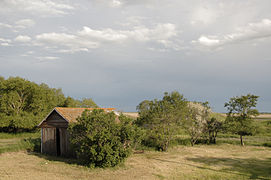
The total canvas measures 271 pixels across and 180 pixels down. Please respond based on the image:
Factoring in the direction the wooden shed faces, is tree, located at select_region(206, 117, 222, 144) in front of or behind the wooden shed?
behind

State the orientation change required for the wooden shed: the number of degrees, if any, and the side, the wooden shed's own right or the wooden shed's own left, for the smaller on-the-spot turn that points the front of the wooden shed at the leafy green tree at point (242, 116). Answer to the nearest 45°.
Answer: approximately 135° to the wooden shed's own left

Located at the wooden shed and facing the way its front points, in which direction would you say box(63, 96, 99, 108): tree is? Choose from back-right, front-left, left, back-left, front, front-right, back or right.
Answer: back-right

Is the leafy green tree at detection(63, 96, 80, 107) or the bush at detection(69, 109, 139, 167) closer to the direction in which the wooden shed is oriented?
the bush

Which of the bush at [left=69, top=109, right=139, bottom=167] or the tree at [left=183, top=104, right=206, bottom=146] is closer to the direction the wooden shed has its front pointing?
the bush

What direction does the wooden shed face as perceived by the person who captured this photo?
facing the viewer and to the left of the viewer

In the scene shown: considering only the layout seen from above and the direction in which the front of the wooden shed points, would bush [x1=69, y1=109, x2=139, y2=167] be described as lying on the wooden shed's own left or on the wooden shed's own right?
on the wooden shed's own left

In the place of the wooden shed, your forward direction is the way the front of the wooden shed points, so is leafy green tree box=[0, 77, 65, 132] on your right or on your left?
on your right

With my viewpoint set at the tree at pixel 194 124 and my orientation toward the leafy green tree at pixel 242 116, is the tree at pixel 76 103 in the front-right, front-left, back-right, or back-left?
back-left

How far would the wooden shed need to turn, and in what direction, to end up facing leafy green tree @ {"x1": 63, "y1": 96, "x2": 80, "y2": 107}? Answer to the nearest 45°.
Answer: approximately 135° to its right
